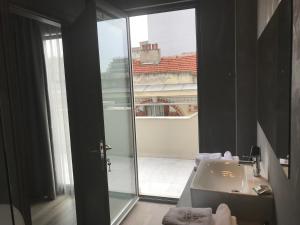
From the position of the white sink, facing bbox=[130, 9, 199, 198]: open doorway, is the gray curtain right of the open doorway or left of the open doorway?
left

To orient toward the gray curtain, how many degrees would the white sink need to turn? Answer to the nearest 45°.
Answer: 0° — it already faces it

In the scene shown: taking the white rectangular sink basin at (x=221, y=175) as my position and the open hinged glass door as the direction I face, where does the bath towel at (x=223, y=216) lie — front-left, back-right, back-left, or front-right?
back-left

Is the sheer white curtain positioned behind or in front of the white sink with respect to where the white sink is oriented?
in front

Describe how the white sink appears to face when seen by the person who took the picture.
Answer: facing to the left of the viewer

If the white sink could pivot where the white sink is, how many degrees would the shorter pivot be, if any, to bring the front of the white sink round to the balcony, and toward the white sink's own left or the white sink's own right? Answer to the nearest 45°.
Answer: approximately 90° to the white sink's own right

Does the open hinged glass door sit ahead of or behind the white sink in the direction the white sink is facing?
ahead

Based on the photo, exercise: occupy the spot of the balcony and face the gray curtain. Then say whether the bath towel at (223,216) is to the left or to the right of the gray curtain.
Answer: left
